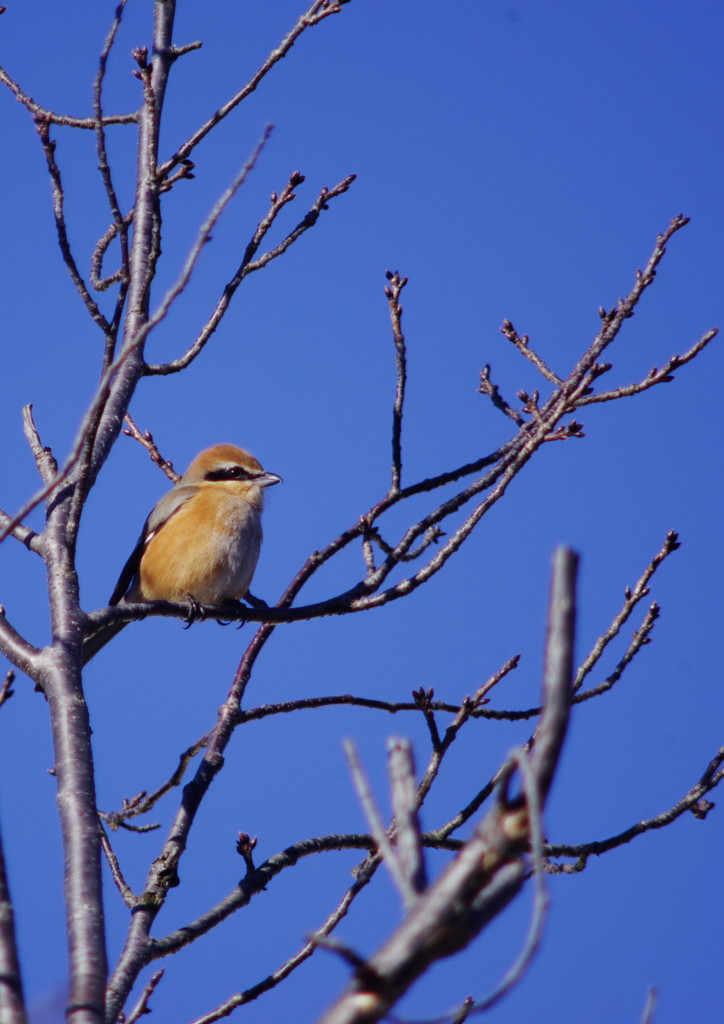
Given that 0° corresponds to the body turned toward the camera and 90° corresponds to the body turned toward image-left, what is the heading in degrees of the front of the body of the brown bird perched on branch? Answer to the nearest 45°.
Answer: approximately 315°
